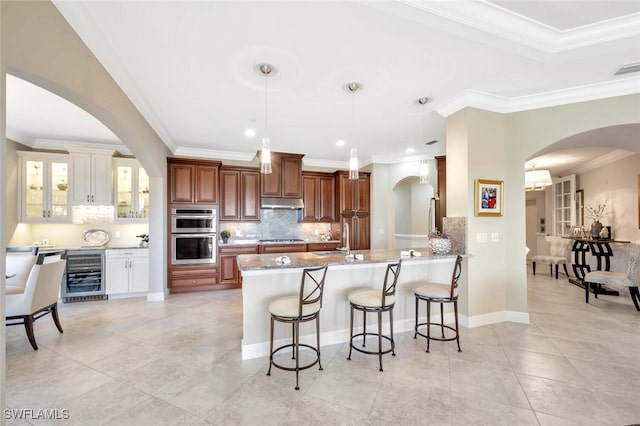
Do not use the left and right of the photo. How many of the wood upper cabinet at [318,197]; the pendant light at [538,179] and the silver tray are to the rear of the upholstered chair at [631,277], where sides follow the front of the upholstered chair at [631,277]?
0

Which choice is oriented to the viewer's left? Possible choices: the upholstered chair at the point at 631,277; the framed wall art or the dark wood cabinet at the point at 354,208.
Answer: the upholstered chair

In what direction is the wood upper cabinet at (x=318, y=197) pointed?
toward the camera

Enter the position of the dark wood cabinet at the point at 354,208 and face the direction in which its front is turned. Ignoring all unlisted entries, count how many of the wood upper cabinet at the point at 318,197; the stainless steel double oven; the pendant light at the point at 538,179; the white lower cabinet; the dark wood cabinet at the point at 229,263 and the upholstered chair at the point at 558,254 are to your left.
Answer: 2

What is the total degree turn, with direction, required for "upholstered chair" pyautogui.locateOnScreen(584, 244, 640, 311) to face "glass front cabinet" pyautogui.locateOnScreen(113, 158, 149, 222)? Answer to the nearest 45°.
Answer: approximately 45° to its left

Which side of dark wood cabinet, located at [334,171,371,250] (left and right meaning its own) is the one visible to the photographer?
front

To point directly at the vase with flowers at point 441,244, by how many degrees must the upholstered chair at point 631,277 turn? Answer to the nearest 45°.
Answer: approximately 45° to its left

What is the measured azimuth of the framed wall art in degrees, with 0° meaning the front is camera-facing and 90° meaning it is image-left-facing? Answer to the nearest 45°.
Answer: approximately 0°

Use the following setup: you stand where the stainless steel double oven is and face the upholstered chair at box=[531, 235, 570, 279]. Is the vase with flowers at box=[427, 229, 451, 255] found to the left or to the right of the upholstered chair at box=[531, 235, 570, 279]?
right

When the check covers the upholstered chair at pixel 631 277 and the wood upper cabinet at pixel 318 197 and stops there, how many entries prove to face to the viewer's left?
1

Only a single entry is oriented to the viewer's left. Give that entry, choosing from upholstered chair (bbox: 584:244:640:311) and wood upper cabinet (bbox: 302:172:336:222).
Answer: the upholstered chair

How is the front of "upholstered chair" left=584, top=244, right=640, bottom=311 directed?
to the viewer's left

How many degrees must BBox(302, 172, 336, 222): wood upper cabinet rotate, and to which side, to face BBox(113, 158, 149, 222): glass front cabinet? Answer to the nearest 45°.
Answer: approximately 90° to its right

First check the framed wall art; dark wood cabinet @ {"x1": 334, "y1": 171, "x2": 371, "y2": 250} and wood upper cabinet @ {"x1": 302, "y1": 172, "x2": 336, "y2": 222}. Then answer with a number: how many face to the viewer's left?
0

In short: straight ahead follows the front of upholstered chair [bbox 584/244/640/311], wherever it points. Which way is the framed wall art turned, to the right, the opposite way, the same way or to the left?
to the left

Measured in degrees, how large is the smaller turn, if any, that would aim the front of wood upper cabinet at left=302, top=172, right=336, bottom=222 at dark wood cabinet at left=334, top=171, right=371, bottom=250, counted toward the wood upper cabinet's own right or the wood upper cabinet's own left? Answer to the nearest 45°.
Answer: approximately 90° to the wood upper cabinet's own left

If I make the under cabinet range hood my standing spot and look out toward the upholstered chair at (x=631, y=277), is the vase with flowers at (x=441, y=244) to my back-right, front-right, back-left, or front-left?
front-right

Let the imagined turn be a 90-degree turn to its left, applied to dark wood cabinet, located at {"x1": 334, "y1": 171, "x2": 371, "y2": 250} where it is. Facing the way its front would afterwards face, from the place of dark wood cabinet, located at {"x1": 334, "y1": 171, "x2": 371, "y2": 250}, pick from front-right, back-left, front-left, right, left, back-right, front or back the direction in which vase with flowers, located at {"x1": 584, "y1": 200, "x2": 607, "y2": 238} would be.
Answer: front

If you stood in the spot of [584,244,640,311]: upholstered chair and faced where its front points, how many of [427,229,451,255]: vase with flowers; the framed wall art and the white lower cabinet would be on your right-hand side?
0

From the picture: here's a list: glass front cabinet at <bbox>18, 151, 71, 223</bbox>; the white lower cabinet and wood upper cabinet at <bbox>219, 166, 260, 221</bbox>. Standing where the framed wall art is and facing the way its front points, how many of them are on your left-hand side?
0
